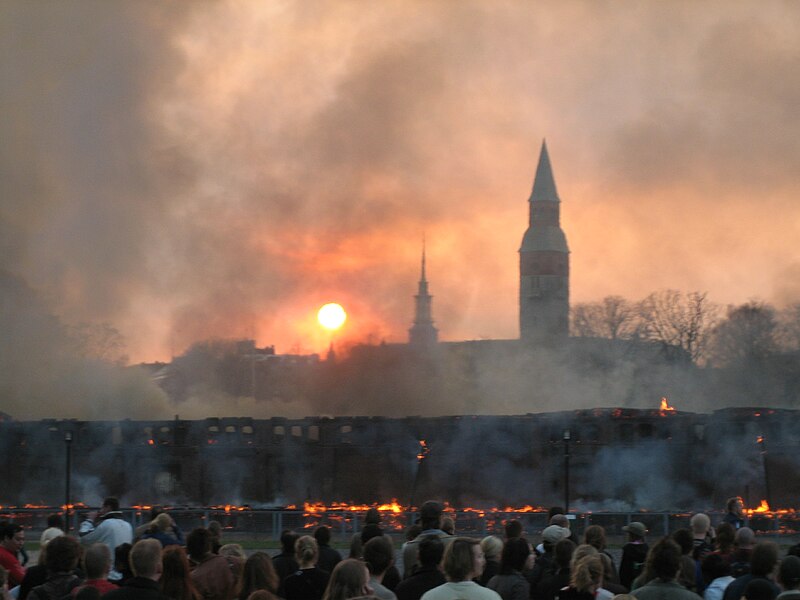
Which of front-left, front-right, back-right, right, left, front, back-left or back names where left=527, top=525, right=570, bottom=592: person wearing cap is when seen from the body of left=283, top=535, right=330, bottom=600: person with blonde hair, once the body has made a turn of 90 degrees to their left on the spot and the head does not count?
back-right

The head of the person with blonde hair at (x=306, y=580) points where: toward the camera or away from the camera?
away from the camera

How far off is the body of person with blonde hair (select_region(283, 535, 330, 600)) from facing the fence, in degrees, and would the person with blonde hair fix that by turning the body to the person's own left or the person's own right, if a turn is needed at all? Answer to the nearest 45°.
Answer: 0° — they already face it

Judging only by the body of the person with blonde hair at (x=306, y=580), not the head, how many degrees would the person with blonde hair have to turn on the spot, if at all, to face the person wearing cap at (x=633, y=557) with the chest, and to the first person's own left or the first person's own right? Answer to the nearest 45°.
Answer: approximately 45° to the first person's own right

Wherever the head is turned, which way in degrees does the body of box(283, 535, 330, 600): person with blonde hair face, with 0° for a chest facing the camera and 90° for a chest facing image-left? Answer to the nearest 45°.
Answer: approximately 180°
